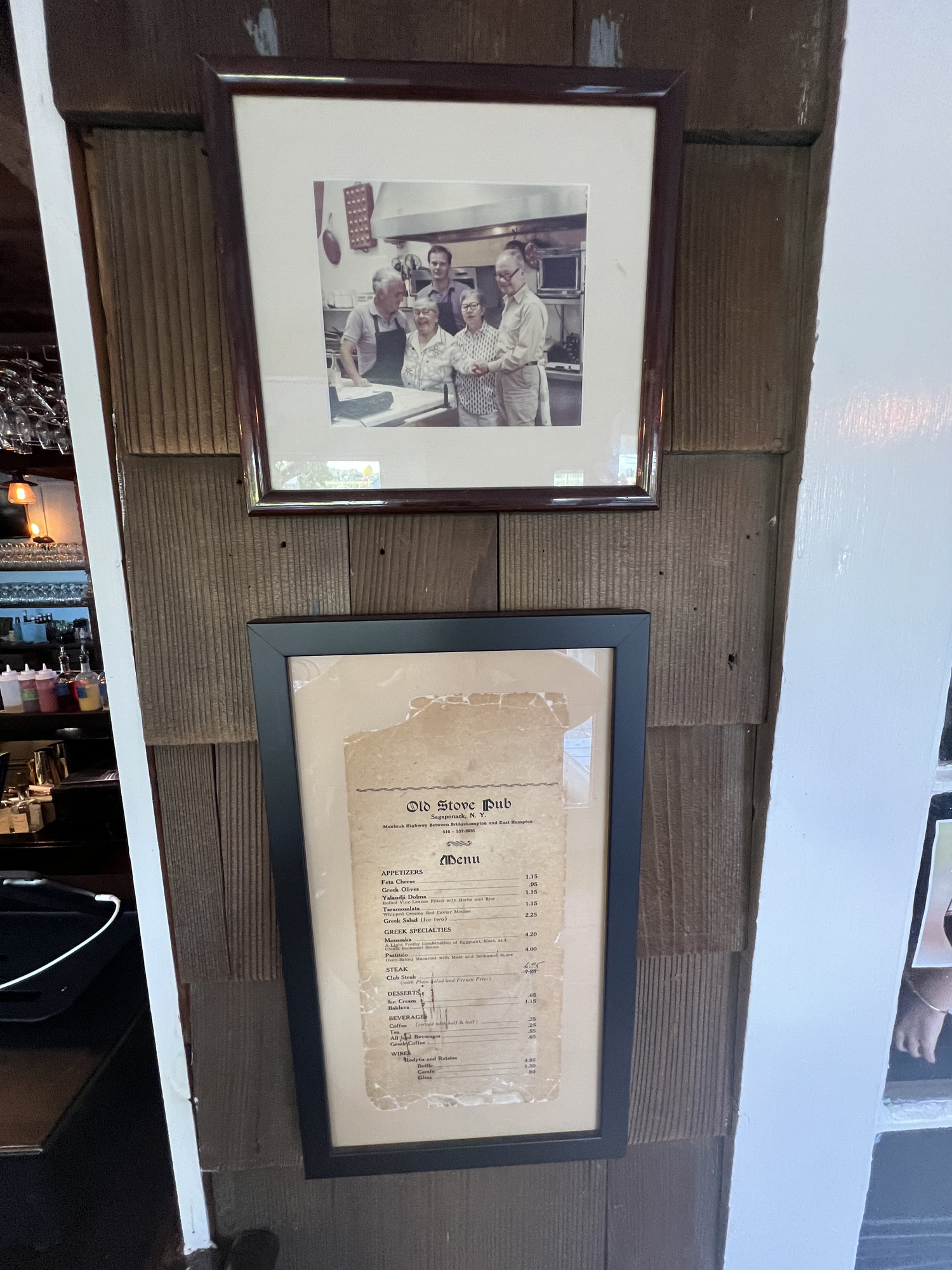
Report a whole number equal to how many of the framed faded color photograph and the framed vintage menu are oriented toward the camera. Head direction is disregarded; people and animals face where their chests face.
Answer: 2

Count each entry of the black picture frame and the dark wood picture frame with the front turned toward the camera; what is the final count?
2

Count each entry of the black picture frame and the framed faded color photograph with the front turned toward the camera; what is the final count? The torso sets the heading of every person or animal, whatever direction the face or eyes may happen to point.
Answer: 2
